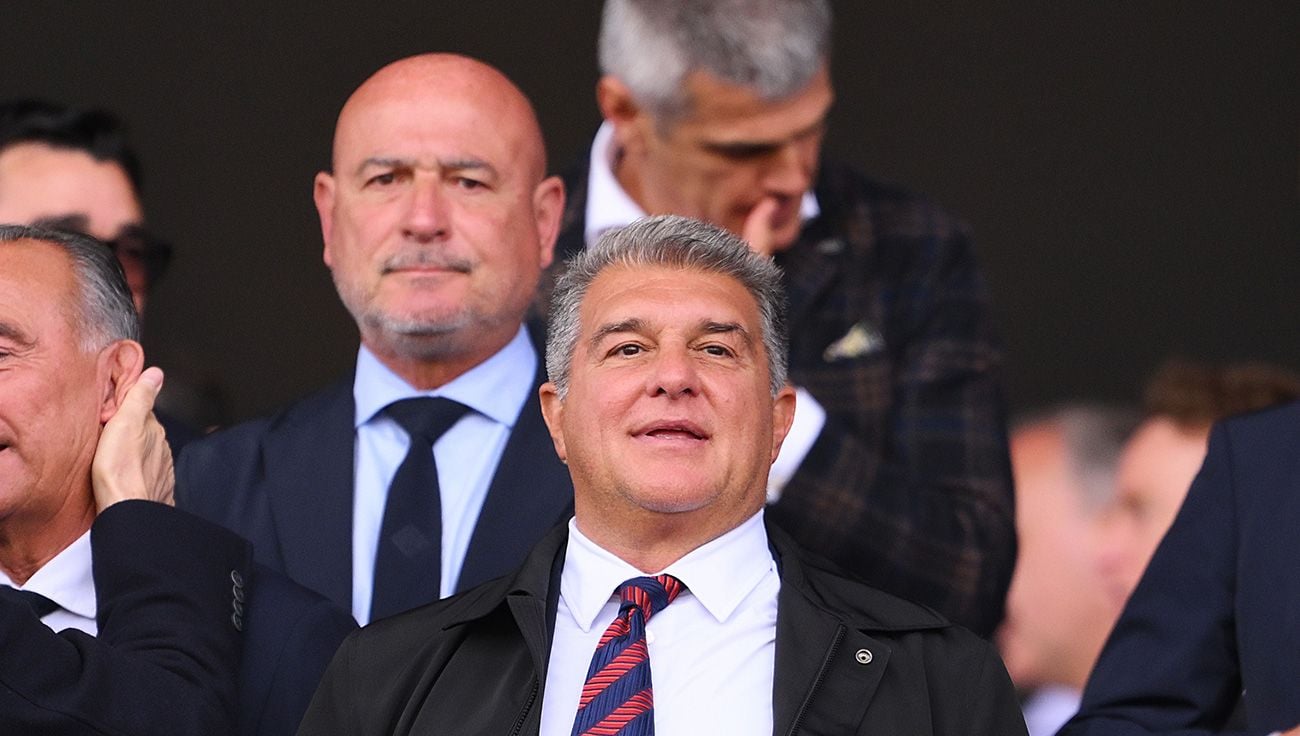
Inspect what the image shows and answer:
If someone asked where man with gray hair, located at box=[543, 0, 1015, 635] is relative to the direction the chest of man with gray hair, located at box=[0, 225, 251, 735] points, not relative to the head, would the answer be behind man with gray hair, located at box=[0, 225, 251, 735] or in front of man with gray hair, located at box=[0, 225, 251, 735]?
behind

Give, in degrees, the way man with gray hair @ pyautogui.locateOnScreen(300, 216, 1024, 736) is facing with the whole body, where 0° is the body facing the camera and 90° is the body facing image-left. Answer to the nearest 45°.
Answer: approximately 0°

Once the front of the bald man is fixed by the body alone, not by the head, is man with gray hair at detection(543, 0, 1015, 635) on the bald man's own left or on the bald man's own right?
on the bald man's own left

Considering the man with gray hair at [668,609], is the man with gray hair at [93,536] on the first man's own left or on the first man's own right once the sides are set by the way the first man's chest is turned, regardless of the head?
on the first man's own right
